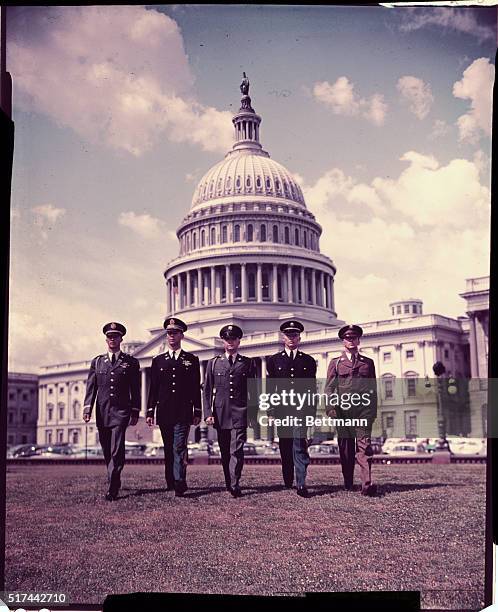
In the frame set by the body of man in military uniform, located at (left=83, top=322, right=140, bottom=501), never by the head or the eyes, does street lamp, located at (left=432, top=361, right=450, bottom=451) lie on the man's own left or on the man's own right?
on the man's own left

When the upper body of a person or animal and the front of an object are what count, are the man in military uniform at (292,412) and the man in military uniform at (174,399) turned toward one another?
no

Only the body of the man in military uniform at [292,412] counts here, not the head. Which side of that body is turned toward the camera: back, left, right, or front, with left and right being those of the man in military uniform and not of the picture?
front

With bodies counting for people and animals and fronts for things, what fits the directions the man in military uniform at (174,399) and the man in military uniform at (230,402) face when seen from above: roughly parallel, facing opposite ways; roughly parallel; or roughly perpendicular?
roughly parallel

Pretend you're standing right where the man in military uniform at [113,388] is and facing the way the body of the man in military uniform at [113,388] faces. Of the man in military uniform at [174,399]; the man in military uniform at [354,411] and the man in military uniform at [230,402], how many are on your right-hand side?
0

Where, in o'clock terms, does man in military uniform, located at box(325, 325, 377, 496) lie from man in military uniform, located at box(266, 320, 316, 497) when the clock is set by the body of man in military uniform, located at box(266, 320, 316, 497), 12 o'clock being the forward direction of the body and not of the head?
man in military uniform, located at box(325, 325, 377, 496) is roughly at 9 o'clock from man in military uniform, located at box(266, 320, 316, 497).

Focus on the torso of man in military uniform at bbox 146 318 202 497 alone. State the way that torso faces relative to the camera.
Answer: toward the camera

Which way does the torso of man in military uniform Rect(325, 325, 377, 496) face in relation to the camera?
toward the camera

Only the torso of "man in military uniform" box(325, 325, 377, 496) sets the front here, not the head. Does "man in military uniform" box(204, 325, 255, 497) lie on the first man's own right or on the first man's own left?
on the first man's own right

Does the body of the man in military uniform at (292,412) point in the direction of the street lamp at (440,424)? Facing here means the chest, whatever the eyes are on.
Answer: no

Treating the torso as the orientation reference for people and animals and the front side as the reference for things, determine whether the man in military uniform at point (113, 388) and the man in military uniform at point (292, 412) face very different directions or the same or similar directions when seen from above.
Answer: same or similar directions

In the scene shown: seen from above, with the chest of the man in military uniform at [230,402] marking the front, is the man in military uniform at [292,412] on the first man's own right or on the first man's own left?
on the first man's own left

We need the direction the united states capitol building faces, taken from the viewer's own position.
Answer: facing the viewer and to the left of the viewer

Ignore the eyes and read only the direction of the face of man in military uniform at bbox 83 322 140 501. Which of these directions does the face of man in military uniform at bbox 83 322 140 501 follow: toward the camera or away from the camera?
toward the camera

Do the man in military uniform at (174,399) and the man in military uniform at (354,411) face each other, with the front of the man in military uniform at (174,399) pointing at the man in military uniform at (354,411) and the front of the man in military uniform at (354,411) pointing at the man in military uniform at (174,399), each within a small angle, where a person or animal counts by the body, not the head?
no

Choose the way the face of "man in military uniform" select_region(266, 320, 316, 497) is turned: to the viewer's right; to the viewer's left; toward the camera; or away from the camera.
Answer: toward the camera

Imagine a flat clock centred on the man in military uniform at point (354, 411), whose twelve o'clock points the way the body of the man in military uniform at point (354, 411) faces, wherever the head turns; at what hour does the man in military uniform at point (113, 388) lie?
the man in military uniform at point (113, 388) is roughly at 3 o'clock from the man in military uniform at point (354, 411).
